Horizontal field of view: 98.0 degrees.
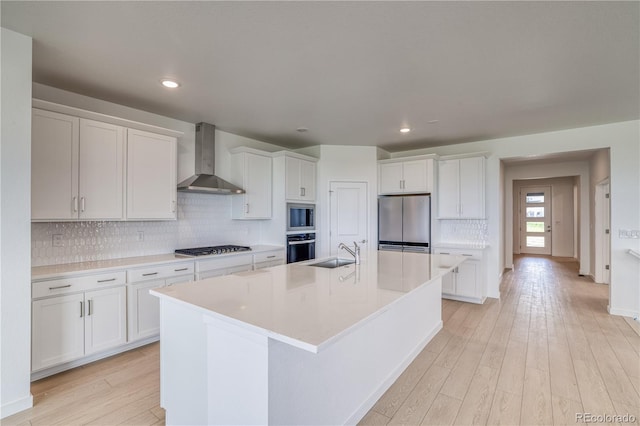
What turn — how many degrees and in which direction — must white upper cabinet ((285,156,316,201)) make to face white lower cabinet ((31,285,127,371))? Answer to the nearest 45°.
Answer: approximately 90° to its right

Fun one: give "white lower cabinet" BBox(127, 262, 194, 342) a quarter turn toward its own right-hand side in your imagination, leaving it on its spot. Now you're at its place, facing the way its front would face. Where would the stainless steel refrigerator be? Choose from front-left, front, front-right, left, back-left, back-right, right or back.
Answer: back-left

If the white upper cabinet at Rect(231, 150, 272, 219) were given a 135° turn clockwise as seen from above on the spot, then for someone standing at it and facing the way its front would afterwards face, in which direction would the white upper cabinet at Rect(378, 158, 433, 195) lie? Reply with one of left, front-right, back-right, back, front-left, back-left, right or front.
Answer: back

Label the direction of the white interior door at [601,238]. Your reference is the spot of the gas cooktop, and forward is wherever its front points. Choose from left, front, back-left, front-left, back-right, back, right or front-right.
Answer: front-left

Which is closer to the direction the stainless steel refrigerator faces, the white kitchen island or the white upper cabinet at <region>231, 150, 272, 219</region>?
the white kitchen island

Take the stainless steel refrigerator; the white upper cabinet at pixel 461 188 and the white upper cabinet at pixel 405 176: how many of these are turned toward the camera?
3

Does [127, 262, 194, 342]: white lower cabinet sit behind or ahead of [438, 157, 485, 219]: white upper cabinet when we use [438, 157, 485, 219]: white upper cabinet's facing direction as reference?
ahead

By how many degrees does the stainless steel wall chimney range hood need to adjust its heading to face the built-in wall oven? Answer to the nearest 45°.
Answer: approximately 45° to its left

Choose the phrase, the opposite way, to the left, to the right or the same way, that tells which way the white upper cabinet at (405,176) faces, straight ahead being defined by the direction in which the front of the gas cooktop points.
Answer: to the right

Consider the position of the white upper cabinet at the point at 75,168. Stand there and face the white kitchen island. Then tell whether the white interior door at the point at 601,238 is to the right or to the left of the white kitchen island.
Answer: left

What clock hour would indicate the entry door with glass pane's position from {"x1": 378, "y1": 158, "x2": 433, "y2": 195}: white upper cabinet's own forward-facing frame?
The entry door with glass pane is roughly at 7 o'clock from the white upper cabinet.

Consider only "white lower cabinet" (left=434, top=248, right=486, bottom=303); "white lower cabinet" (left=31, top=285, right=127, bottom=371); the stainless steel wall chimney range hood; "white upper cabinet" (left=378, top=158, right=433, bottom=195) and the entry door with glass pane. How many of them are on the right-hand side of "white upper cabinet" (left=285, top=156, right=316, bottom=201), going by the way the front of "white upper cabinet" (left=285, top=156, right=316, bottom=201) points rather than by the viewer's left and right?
2

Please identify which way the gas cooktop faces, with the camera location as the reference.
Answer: facing the viewer and to the right of the viewer

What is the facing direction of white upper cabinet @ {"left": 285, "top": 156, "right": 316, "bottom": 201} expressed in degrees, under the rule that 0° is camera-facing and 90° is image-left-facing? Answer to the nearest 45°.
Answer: approximately 315°

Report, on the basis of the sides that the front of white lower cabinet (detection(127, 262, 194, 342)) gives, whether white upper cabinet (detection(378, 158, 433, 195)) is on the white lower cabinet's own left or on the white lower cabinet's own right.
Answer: on the white lower cabinet's own left

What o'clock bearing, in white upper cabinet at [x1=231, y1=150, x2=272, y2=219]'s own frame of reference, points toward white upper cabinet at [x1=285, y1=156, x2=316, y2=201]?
white upper cabinet at [x1=285, y1=156, x2=316, y2=201] is roughly at 10 o'clock from white upper cabinet at [x1=231, y1=150, x2=272, y2=219].

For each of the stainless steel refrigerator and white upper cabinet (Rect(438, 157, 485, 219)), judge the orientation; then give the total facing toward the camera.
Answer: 2

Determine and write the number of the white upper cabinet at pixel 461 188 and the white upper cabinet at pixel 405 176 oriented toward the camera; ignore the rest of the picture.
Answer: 2

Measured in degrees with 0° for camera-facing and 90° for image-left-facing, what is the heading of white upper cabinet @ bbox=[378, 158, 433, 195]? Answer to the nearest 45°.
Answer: approximately 0°

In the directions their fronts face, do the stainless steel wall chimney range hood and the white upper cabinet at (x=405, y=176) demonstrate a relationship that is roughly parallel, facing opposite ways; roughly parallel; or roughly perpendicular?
roughly perpendicular

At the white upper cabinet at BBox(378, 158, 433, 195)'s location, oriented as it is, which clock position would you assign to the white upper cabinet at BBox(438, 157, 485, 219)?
the white upper cabinet at BBox(438, 157, 485, 219) is roughly at 9 o'clock from the white upper cabinet at BBox(378, 158, 433, 195).

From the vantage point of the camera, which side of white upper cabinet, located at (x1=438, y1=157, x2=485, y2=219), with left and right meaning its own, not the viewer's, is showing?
front

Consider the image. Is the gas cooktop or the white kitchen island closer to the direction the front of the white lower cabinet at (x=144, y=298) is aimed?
the white kitchen island
